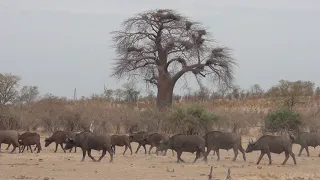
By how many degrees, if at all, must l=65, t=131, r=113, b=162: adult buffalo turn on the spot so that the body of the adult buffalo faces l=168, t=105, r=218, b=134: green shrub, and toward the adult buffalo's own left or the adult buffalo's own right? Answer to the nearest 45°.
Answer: approximately 135° to the adult buffalo's own right

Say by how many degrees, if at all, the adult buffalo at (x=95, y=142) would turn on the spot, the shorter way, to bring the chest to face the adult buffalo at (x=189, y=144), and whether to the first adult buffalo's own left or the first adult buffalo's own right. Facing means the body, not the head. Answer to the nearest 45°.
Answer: approximately 180°

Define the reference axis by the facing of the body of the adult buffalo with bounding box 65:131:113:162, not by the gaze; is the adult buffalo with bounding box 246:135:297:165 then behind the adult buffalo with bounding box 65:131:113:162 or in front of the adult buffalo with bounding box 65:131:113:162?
behind

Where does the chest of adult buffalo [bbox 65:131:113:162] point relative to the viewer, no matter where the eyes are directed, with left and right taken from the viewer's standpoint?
facing to the left of the viewer

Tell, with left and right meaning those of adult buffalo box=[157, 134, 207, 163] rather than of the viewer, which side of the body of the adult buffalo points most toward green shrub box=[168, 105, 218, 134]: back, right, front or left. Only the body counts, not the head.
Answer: right

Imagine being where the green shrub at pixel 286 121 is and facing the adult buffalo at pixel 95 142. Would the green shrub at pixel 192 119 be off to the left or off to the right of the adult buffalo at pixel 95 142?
right

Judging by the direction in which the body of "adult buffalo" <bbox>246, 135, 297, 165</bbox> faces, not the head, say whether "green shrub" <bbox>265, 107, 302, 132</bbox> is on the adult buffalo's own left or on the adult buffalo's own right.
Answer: on the adult buffalo's own right

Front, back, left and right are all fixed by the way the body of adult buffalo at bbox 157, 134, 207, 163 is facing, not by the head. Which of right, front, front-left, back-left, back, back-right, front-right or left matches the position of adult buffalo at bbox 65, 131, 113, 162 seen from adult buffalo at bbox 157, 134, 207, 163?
front

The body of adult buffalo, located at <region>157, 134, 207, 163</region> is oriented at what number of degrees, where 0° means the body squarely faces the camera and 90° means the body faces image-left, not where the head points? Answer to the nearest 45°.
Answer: approximately 90°

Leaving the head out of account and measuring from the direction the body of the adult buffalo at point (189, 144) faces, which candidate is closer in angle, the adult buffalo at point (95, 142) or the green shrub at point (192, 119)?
the adult buffalo

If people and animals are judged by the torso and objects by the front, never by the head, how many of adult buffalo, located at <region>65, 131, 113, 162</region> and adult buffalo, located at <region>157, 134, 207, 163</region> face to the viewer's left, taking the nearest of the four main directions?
2

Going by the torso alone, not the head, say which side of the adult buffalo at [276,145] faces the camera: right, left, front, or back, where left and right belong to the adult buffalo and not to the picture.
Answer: left

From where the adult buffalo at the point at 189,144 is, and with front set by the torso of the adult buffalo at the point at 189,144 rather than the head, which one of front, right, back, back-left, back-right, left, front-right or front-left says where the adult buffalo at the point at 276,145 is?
back
